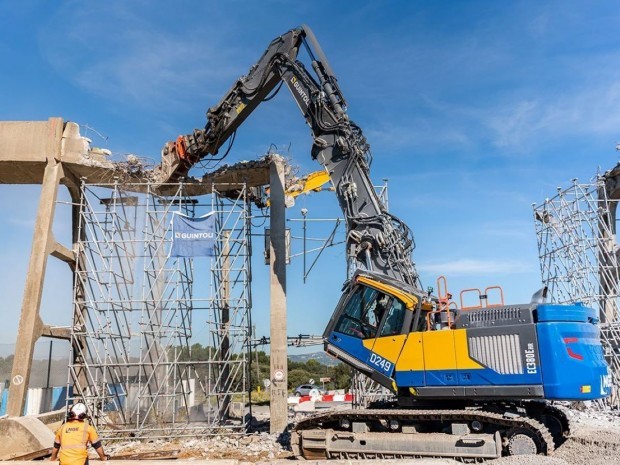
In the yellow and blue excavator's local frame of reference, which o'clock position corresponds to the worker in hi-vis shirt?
The worker in hi-vis shirt is roughly at 11 o'clock from the yellow and blue excavator.

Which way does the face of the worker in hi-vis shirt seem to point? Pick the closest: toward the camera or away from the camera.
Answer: away from the camera

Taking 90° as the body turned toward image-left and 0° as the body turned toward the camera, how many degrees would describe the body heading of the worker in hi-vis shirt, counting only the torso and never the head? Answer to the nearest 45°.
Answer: approximately 180°

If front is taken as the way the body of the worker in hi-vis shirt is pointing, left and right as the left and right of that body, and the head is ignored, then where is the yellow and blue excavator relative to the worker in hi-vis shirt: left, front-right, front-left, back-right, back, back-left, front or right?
right

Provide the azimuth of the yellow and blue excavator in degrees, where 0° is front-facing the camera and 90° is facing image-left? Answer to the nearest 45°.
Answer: approximately 90°

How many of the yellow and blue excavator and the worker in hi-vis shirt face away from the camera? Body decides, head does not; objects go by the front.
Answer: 1

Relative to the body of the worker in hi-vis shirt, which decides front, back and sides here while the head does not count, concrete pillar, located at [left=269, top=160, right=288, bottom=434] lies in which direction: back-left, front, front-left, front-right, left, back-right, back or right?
front-right
